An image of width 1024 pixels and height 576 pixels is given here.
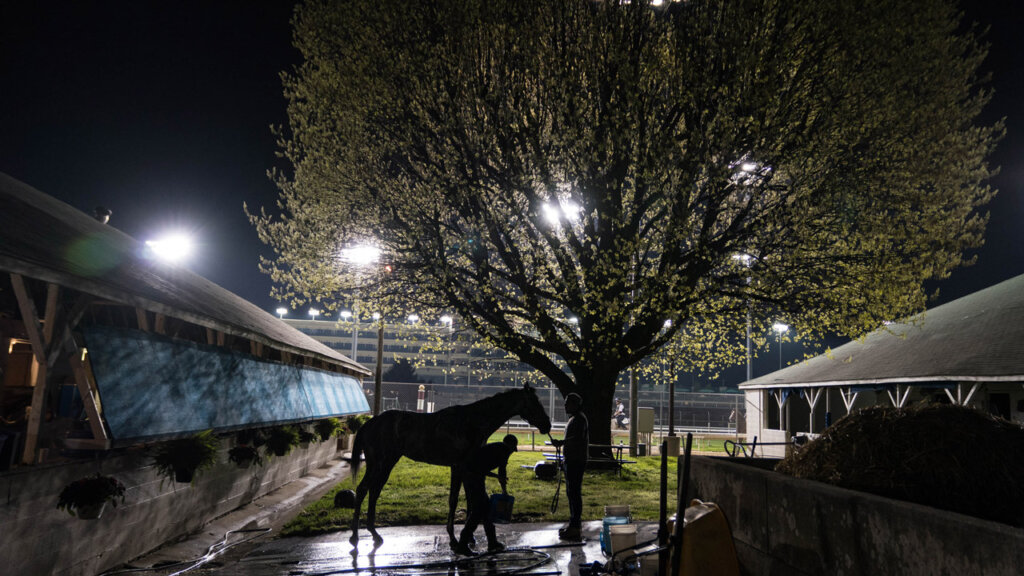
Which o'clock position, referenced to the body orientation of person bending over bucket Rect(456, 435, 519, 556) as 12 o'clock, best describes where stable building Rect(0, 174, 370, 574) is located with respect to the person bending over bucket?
The stable building is roughly at 6 o'clock from the person bending over bucket.

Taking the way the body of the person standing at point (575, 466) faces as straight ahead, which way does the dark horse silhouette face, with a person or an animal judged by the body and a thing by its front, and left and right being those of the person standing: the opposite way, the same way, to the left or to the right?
the opposite way

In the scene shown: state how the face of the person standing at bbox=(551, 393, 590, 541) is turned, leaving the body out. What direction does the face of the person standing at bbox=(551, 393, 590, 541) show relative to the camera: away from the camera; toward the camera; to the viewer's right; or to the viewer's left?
to the viewer's left

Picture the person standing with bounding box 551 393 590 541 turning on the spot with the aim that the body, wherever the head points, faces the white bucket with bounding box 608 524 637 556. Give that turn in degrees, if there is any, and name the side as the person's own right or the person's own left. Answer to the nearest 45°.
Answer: approximately 90° to the person's own left

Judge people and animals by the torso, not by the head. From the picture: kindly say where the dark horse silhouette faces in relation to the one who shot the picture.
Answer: facing to the right of the viewer

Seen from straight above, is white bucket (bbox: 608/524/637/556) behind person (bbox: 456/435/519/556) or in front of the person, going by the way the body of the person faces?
in front

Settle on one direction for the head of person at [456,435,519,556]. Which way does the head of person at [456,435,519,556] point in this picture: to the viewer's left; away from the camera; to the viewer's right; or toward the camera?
to the viewer's right

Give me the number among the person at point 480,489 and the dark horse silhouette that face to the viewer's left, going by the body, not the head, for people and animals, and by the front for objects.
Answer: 0

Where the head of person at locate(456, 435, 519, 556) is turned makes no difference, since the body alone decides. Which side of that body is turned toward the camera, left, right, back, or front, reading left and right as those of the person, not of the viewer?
right

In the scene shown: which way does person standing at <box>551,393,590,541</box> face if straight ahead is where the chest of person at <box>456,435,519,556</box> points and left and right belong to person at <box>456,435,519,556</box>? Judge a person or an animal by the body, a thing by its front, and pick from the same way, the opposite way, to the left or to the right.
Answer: the opposite way

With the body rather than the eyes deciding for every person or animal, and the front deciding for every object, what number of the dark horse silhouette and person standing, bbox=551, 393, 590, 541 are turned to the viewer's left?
1

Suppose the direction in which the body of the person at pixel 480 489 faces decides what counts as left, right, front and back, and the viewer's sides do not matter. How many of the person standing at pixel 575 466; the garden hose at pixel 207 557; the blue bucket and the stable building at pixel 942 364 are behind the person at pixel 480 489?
1

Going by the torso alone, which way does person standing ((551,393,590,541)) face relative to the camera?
to the viewer's left

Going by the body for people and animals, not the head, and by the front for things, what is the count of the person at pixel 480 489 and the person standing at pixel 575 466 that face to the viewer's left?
1
